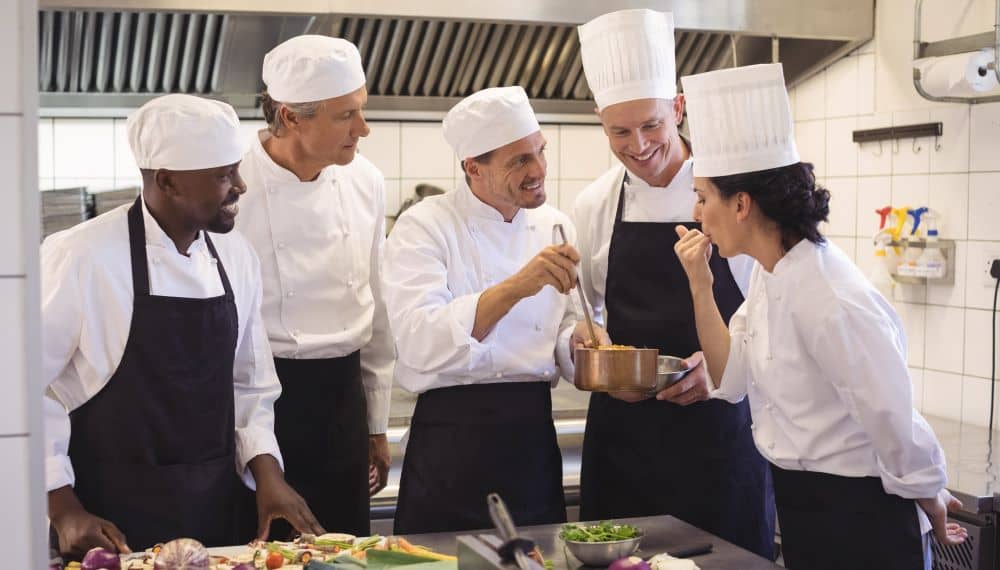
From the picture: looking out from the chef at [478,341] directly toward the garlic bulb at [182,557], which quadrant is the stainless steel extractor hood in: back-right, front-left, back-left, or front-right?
back-right

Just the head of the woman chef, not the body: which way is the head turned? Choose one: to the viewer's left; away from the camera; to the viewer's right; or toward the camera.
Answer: to the viewer's left

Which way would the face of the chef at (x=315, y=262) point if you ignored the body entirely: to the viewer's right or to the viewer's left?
to the viewer's right

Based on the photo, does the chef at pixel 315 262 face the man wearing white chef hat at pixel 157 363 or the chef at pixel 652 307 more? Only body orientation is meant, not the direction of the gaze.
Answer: the chef

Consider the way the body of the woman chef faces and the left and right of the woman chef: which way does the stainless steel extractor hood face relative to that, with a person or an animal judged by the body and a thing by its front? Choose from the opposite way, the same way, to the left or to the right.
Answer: to the left

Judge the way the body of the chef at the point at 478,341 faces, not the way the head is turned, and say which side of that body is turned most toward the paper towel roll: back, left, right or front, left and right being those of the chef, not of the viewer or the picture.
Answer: left

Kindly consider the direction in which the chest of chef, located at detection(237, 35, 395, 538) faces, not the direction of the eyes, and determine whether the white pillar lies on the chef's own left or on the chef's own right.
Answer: on the chef's own right
